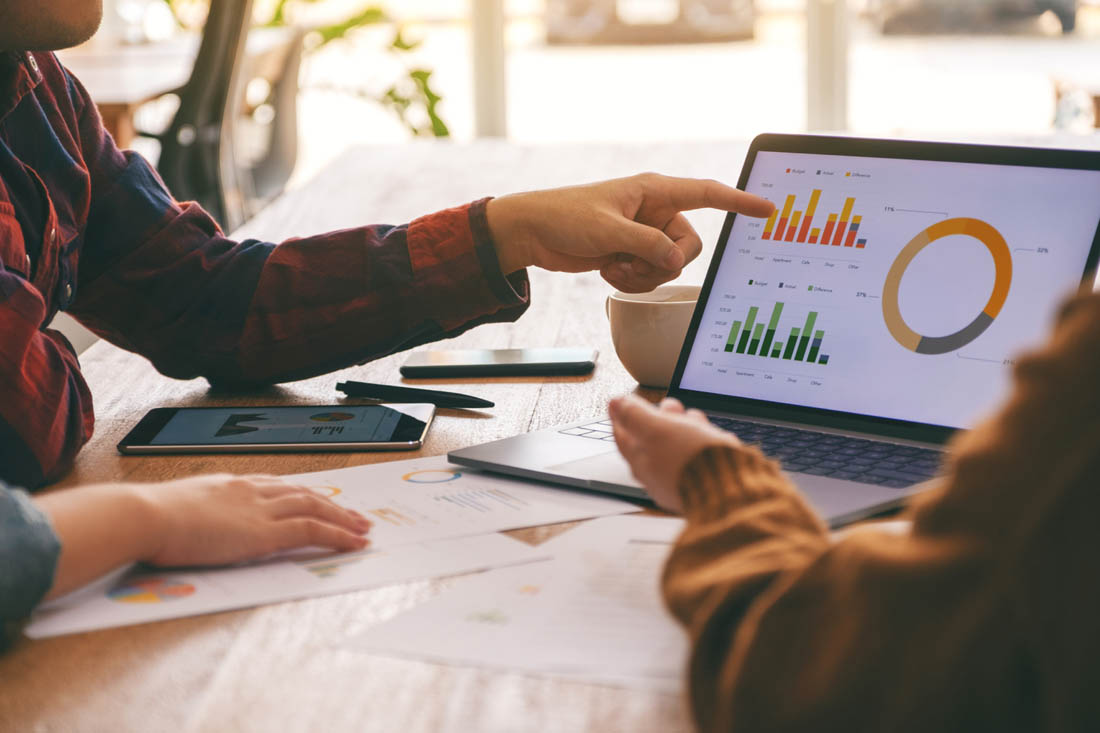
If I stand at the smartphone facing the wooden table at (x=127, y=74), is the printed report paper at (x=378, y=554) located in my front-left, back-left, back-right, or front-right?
back-left

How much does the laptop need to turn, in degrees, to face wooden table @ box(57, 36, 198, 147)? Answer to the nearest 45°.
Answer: approximately 90° to its right

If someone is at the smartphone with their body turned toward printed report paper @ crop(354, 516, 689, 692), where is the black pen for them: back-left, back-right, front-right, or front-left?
front-right

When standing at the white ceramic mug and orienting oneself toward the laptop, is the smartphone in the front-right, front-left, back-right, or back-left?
back-right
